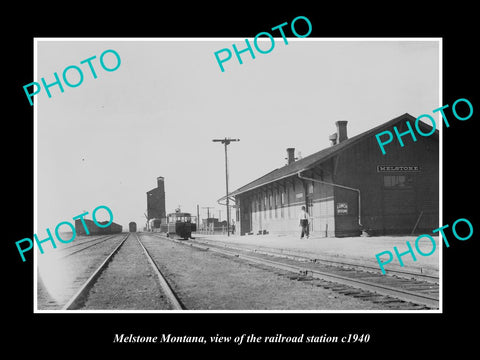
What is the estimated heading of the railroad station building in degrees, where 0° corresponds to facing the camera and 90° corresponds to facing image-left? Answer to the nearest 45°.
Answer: approximately 45°
